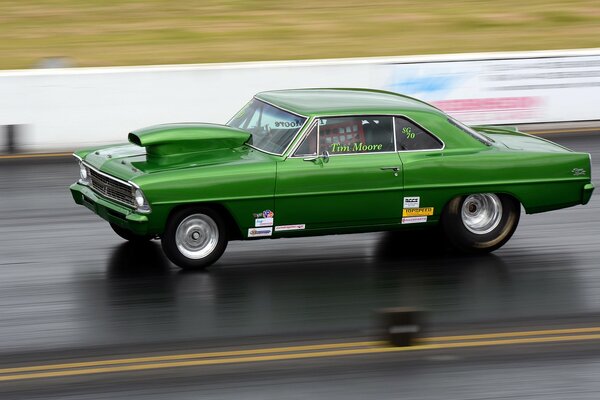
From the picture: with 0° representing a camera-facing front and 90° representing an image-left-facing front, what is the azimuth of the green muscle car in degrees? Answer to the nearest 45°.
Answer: approximately 45°

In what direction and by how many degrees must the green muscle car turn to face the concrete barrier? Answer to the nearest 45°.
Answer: approximately 135° to its right
